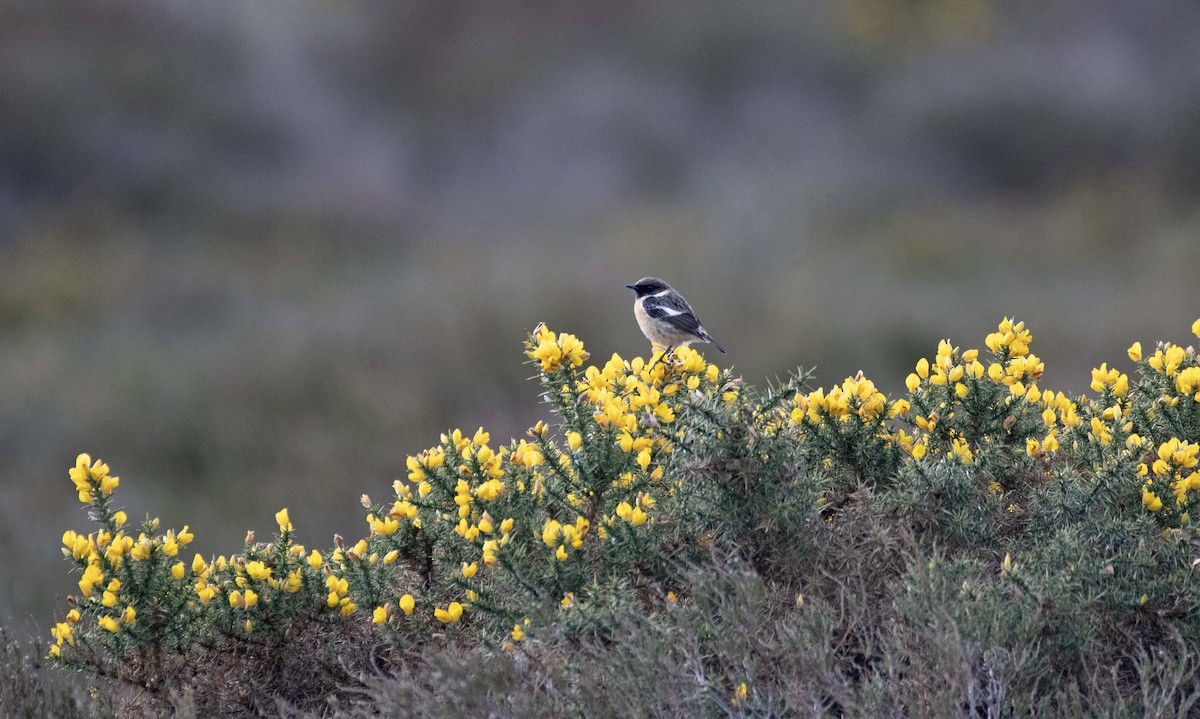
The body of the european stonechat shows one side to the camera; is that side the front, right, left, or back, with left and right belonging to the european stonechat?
left
